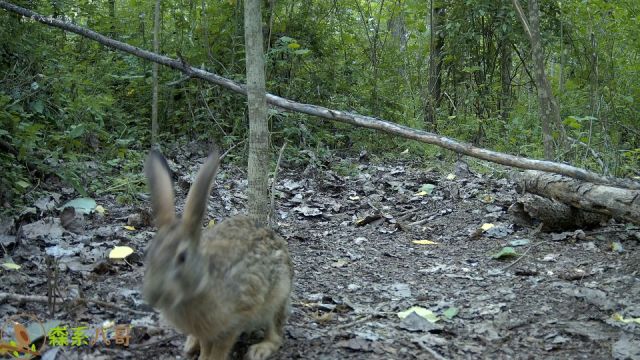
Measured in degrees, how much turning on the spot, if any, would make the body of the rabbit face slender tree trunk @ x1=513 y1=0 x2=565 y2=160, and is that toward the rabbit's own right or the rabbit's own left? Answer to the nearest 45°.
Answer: approximately 180°

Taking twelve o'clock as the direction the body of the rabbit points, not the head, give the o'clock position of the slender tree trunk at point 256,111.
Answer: The slender tree trunk is roughly at 5 o'clock from the rabbit.

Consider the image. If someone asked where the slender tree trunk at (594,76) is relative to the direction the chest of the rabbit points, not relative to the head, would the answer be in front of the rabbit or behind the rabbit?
behind

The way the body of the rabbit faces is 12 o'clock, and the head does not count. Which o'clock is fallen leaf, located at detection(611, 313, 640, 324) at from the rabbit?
The fallen leaf is roughly at 7 o'clock from the rabbit.

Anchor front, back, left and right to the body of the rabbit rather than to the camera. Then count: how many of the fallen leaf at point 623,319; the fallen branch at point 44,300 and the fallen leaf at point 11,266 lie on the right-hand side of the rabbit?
2

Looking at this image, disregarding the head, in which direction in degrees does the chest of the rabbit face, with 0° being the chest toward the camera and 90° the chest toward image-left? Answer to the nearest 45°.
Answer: approximately 45°

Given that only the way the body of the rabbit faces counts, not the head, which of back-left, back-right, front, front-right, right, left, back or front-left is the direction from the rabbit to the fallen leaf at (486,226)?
back

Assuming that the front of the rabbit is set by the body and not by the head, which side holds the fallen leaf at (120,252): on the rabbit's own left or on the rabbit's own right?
on the rabbit's own right

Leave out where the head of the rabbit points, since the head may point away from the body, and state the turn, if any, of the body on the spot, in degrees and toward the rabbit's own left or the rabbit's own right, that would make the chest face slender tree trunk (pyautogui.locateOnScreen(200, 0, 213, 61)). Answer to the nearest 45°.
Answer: approximately 135° to the rabbit's own right

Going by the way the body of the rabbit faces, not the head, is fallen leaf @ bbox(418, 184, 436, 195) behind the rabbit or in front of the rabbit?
behind

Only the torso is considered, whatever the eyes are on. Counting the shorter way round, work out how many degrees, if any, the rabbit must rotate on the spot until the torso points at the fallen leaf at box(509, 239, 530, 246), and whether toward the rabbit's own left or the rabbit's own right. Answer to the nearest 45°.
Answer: approximately 180°

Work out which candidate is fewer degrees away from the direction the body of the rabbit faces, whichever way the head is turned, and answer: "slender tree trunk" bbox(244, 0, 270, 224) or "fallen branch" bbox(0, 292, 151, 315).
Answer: the fallen branch
